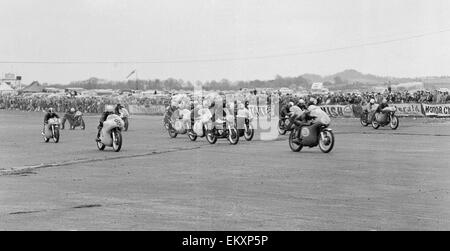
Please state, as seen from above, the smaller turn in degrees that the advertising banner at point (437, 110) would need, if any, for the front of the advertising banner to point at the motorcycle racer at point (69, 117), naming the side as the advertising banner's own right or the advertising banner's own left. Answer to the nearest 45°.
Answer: approximately 45° to the advertising banner's own right

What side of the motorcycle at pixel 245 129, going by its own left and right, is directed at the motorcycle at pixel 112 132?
right

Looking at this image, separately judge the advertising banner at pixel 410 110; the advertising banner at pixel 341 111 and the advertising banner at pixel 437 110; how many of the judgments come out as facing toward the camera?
3

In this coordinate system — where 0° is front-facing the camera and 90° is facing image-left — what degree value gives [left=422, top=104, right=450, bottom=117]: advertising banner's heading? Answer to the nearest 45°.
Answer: approximately 0°

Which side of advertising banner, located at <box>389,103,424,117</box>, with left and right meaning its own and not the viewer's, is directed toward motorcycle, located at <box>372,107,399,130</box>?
front

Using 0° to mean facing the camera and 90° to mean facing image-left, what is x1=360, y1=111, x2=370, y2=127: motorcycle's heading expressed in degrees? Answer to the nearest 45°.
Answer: approximately 0°
